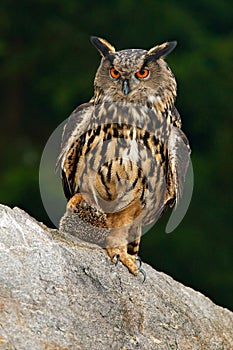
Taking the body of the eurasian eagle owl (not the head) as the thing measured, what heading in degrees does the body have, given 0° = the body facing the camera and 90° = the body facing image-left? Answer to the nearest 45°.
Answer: approximately 0°
